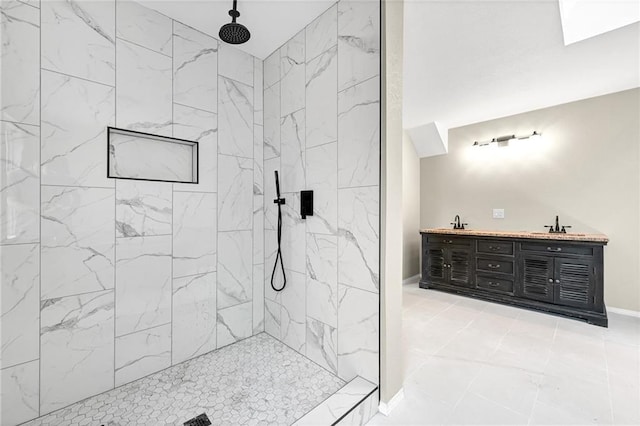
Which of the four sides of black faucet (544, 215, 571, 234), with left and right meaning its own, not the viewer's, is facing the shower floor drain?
front

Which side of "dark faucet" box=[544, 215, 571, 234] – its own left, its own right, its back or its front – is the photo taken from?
front

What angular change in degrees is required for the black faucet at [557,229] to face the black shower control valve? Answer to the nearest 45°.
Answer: approximately 45° to its right

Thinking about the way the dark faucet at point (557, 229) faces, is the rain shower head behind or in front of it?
in front

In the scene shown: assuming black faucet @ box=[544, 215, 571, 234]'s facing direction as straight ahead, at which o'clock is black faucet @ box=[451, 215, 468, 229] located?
black faucet @ box=[451, 215, 468, 229] is roughly at 3 o'clock from black faucet @ box=[544, 215, 571, 234].
